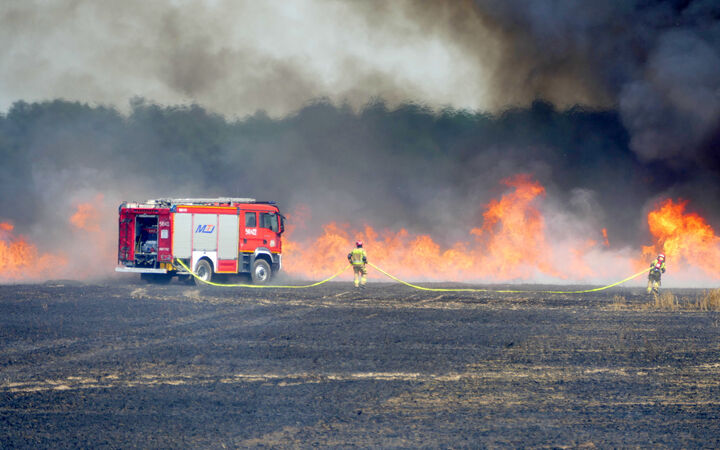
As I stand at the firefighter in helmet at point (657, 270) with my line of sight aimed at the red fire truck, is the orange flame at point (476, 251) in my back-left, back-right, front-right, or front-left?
front-right

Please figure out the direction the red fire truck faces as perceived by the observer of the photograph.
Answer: facing away from the viewer and to the right of the viewer

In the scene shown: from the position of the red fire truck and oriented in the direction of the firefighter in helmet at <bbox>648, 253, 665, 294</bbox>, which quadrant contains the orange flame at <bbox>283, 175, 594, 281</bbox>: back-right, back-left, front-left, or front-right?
front-left

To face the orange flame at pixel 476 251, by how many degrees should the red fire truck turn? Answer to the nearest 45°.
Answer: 0° — it already faces it

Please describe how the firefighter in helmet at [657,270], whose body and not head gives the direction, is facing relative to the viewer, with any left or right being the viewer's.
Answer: facing away from the viewer and to the right of the viewer

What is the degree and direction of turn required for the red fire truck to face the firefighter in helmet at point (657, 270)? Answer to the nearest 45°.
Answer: approximately 45° to its right

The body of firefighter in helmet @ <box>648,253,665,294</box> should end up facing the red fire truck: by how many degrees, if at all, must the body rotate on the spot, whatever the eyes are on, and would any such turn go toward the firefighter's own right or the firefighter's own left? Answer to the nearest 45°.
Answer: approximately 135° to the firefighter's own left

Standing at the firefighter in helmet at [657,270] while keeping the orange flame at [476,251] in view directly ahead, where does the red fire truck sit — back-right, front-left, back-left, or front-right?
front-left

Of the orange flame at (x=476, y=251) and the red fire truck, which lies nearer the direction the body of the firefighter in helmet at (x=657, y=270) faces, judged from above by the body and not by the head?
the orange flame

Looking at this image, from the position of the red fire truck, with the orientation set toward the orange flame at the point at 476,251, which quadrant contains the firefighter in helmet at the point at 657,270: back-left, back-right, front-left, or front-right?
front-right
